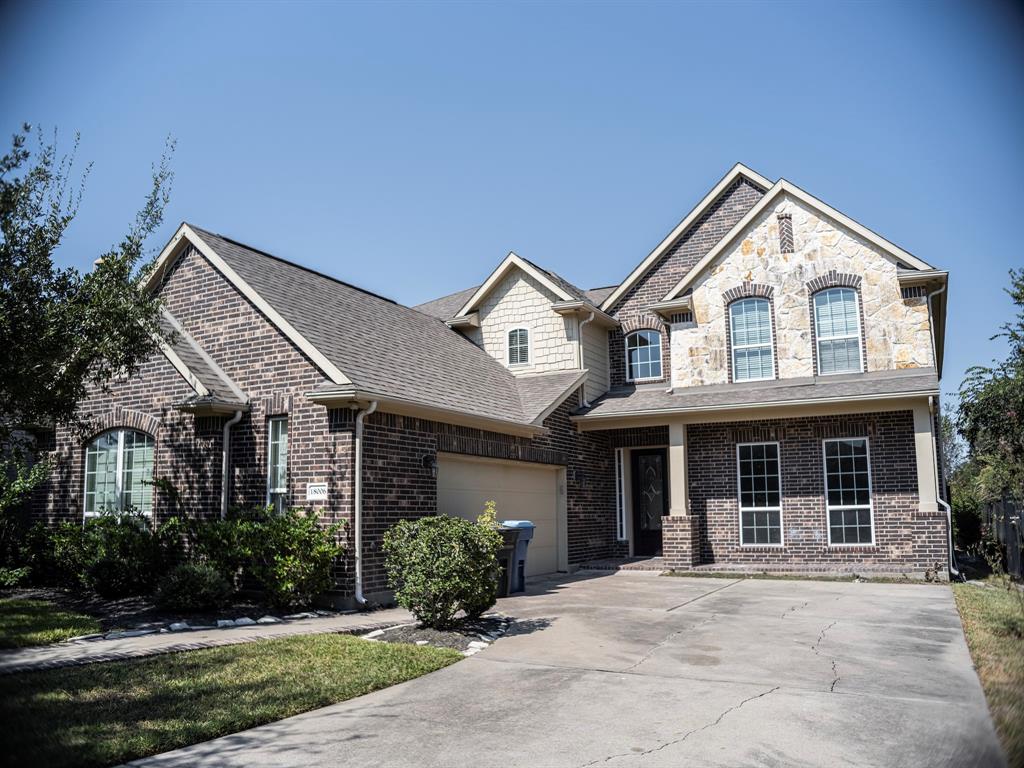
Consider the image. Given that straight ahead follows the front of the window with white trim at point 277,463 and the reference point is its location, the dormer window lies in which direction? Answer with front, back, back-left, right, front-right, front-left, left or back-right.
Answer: back-left

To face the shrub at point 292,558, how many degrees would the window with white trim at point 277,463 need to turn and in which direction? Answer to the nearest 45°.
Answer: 0° — it already faces it

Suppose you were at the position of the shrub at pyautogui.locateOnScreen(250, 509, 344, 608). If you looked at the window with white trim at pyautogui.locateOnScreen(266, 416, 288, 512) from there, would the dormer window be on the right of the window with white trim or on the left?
right

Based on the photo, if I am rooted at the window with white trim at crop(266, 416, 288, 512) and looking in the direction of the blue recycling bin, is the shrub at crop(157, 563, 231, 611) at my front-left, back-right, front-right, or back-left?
back-right

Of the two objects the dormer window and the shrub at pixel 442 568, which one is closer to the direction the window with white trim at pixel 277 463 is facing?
the shrub

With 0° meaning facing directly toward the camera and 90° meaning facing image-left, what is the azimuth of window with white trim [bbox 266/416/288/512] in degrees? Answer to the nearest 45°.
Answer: approximately 0°

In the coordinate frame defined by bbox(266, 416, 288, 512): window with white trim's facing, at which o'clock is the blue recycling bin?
The blue recycling bin is roughly at 9 o'clock from the window with white trim.

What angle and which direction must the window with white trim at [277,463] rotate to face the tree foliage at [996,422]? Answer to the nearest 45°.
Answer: approximately 90° to its left

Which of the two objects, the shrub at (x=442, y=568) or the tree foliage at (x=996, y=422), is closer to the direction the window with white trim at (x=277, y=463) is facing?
the shrub

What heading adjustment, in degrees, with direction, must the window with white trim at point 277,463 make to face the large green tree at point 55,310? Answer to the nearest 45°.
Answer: approximately 45° to its right

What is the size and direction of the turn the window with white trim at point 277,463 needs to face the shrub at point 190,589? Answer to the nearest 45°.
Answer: approximately 45° to its right
